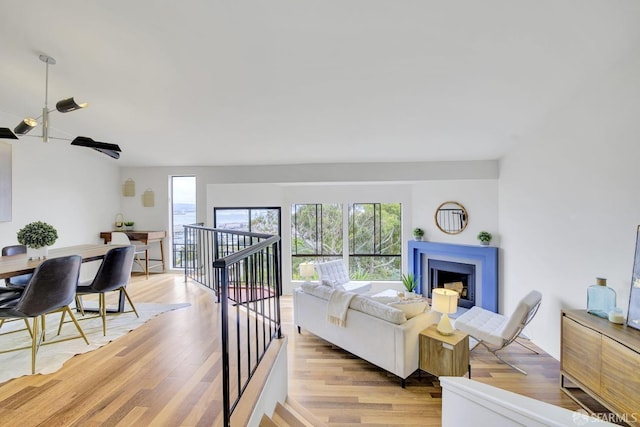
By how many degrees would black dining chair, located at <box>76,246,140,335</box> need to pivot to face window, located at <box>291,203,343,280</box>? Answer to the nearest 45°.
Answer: approximately 90° to its right

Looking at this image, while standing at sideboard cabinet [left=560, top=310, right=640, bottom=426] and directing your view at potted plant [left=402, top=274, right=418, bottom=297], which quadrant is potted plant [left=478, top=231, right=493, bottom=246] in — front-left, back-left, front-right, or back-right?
front-right

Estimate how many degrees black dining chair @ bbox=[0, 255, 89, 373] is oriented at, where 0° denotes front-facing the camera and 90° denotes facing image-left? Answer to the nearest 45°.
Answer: approximately 135°

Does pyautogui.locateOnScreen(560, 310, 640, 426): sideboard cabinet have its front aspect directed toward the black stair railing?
yes

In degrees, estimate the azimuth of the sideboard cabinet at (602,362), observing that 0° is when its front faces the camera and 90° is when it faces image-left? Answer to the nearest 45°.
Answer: approximately 45°

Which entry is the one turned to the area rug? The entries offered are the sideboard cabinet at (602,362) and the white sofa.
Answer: the sideboard cabinet

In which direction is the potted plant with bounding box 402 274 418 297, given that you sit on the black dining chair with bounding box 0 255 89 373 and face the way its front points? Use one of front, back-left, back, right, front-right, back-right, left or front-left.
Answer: back-right

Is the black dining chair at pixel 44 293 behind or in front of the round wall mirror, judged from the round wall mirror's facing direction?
in front

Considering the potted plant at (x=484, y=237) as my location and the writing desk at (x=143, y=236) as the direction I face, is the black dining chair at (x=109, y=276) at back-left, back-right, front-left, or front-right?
front-left

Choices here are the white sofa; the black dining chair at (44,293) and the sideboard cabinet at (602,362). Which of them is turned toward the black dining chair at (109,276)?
the sideboard cabinet

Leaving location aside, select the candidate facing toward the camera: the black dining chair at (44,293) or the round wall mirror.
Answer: the round wall mirror

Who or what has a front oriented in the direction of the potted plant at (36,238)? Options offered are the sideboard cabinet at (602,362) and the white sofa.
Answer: the sideboard cabinet

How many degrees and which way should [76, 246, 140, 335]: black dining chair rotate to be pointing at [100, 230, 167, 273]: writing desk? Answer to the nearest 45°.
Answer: approximately 45° to its right

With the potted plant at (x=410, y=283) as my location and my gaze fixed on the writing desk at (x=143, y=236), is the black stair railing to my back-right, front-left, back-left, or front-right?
front-left

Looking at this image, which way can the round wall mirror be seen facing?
toward the camera
